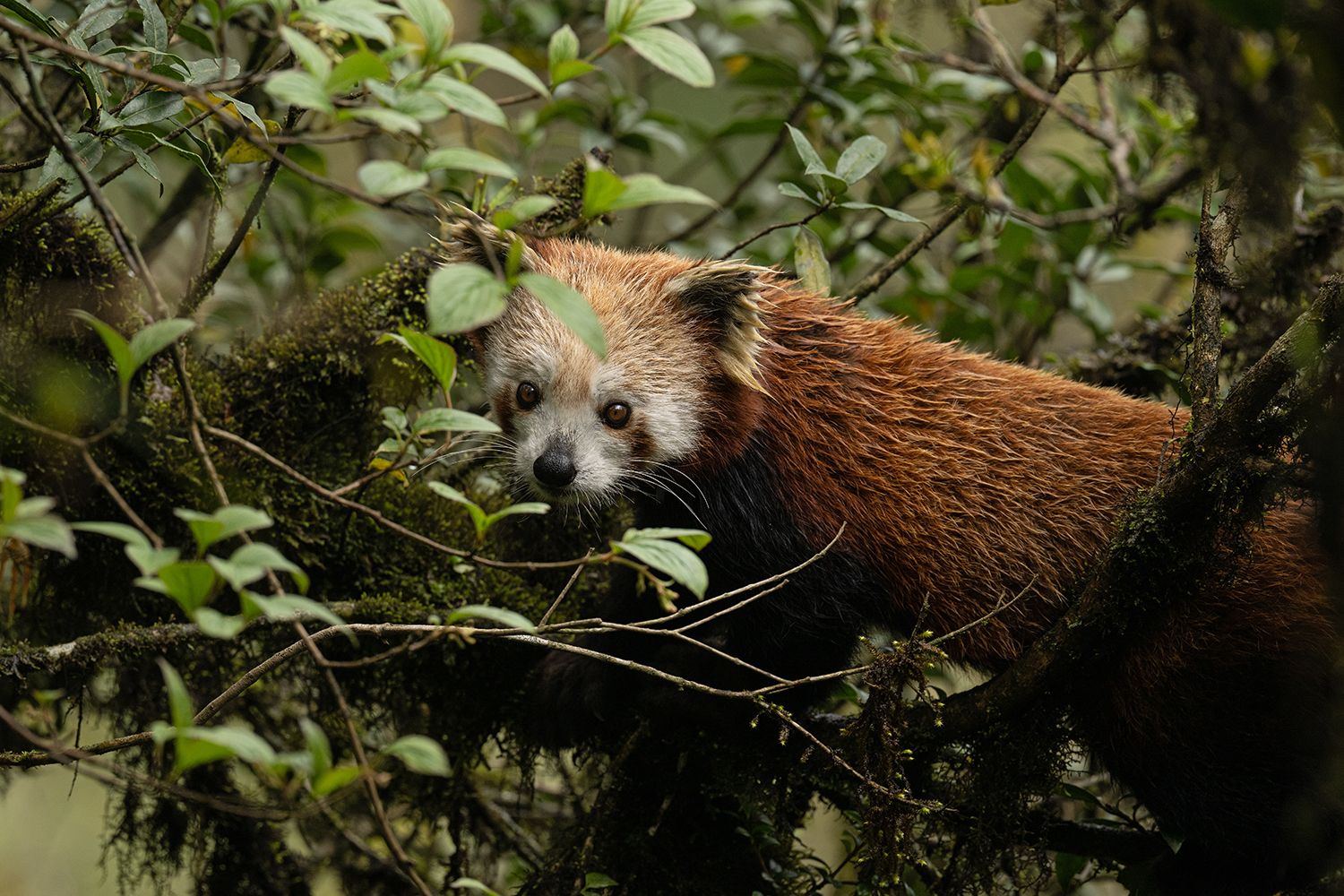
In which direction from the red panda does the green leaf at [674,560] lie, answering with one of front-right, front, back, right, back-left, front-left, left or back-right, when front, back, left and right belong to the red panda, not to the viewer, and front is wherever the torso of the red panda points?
left

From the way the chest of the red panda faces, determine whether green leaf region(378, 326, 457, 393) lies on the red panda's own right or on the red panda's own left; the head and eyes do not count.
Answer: on the red panda's own right

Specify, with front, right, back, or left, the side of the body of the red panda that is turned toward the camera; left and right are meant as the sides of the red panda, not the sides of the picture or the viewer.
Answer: left

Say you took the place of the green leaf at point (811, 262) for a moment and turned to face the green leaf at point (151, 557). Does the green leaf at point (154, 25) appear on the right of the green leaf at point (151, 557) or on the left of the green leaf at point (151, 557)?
right

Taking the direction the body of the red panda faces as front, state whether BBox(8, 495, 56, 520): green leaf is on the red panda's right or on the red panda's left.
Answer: on the red panda's left

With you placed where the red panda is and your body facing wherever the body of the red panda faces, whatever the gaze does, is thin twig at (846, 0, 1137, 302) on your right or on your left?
on your right

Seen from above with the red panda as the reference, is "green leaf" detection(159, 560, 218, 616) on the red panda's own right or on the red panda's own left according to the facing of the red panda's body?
on the red panda's own left

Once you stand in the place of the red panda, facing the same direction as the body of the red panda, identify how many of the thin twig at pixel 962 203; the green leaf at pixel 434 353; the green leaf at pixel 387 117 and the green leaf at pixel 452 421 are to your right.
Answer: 1
